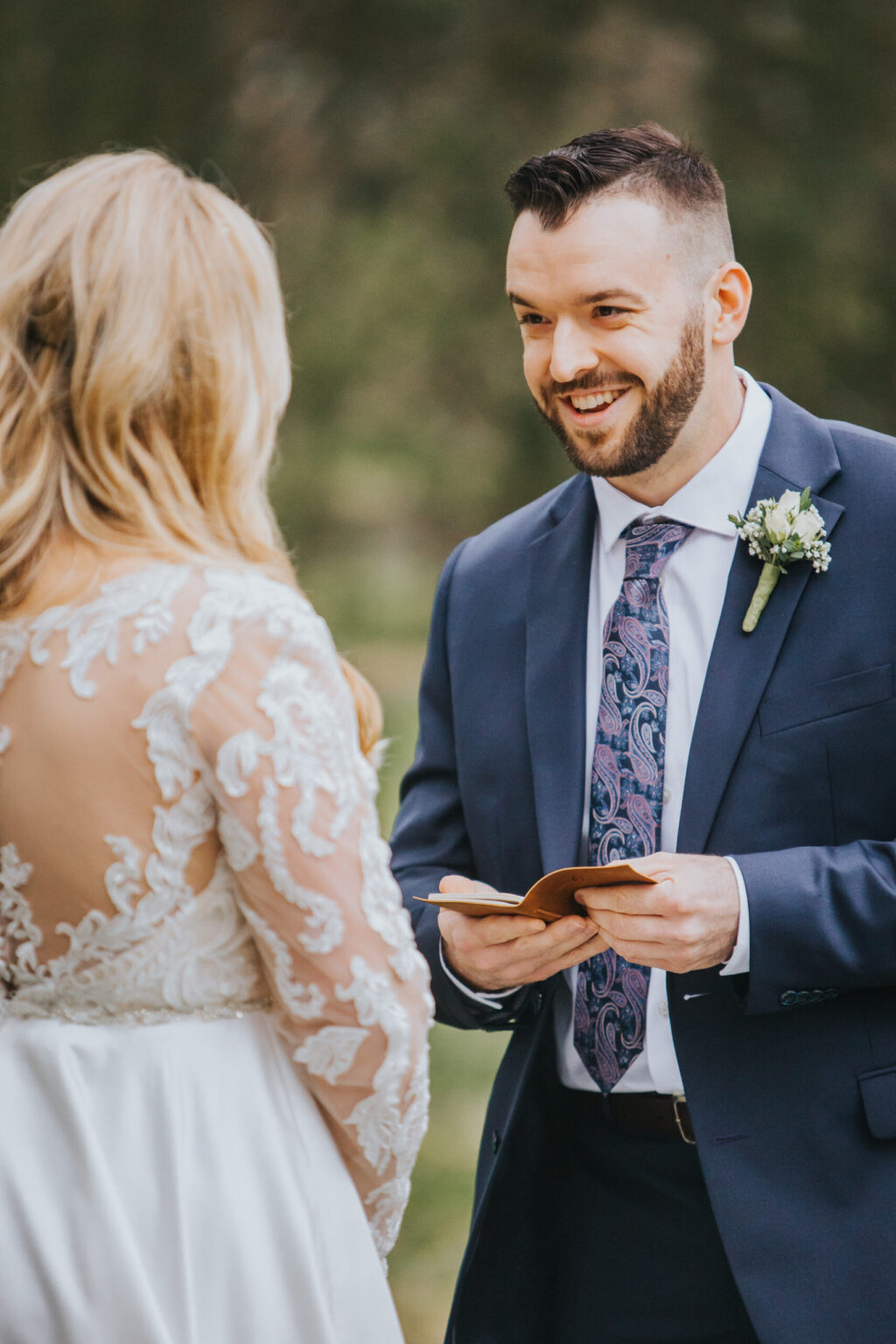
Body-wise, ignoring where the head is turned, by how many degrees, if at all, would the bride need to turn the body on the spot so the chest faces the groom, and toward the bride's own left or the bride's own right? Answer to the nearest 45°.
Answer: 0° — they already face them

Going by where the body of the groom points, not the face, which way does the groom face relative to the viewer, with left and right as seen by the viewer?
facing the viewer and to the left of the viewer

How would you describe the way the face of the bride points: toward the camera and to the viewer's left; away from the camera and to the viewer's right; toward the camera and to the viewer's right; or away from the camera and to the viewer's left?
away from the camera and to the viewer's right

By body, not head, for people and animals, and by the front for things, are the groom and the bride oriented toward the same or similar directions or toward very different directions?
very different directions

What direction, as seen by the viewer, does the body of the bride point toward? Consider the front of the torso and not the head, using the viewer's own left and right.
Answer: facing away from the viewer and to the right of the viewer

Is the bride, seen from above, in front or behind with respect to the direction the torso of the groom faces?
in front
